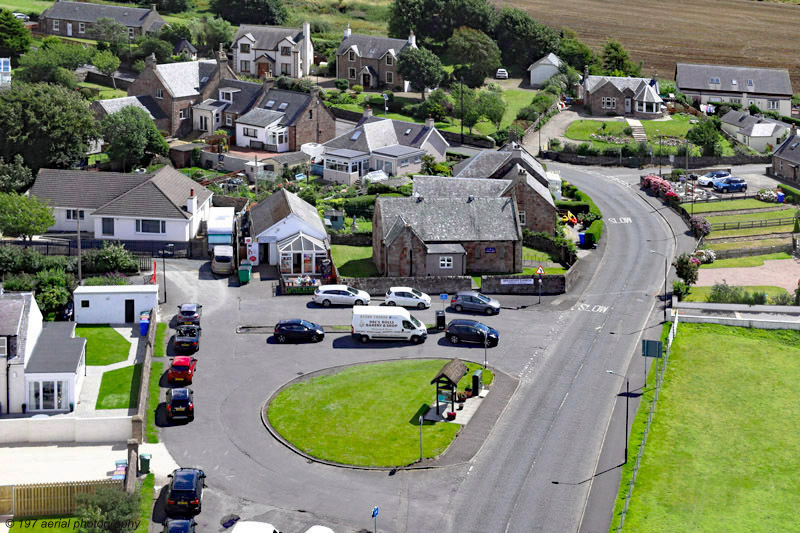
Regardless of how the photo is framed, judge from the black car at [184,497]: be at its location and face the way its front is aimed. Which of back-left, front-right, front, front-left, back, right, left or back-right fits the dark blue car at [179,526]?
back

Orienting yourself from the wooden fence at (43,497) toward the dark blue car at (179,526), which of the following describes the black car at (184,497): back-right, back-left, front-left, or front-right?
front-left

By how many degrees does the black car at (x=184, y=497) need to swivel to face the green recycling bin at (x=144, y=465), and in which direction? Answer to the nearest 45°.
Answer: approximately 45° to its left

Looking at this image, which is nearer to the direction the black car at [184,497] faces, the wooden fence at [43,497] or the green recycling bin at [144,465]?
the green recycling bin

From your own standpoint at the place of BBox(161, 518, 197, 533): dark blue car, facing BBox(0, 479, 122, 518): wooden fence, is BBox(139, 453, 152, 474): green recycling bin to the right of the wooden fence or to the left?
right

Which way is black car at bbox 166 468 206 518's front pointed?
away from the camera

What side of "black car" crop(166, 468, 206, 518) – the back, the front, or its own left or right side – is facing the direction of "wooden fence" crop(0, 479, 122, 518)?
left

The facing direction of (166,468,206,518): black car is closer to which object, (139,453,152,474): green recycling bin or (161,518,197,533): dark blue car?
the green recycling bin

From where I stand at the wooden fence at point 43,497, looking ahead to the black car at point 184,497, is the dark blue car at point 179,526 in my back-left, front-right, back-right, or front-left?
front-right

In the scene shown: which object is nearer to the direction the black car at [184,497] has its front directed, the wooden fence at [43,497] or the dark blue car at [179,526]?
the wooden fence

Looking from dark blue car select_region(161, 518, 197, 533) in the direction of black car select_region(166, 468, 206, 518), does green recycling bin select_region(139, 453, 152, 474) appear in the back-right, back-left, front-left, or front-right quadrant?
front-left
